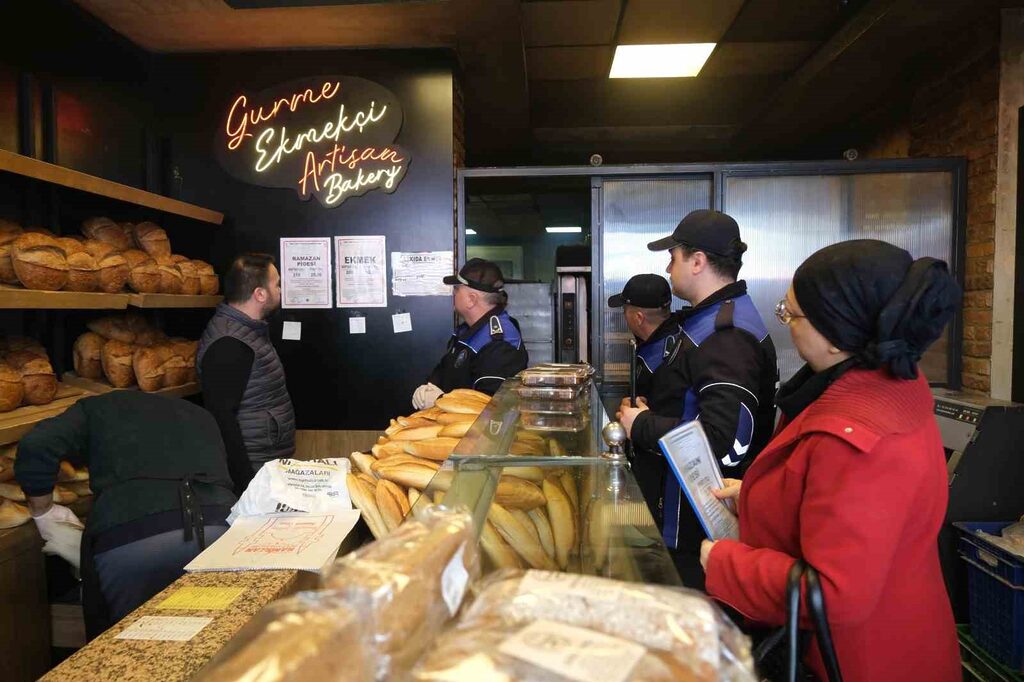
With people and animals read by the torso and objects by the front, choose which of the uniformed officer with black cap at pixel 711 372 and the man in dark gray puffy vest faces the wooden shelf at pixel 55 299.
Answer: the uniformed officer with black cap

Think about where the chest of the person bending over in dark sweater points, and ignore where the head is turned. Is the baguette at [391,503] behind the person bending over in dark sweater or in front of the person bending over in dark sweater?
behind

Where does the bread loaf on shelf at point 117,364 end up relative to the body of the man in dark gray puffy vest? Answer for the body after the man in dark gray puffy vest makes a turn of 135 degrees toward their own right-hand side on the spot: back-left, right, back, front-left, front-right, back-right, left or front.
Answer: right

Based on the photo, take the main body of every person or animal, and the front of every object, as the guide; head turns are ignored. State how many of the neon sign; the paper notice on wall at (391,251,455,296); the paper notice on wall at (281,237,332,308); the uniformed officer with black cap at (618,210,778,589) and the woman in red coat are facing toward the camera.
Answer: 3

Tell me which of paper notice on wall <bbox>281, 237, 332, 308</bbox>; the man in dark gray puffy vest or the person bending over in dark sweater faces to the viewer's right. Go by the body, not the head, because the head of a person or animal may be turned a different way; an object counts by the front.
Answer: the man in dark gray puffy vest

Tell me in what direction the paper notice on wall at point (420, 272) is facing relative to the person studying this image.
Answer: facing the viewer

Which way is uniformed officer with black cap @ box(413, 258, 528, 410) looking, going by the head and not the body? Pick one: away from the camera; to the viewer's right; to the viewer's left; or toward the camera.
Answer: to the viewer's left

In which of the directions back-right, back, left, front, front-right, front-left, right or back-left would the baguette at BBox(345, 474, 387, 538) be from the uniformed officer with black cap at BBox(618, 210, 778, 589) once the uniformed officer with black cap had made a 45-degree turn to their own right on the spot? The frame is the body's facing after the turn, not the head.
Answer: left

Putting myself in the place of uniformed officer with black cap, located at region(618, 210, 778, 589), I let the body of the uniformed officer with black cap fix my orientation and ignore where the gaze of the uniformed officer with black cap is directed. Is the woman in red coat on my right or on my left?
on my left

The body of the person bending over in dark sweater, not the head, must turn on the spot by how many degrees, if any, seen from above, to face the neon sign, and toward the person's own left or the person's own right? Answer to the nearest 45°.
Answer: approximately 90° to the person's own right

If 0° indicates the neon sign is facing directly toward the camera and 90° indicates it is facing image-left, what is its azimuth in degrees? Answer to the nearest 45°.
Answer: approximately 0°

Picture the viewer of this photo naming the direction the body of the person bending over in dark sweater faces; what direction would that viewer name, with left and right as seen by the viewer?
facing away from the viewer and to the left of the viewer

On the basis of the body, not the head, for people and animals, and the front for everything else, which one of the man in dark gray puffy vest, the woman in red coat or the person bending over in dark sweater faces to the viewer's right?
the man in dark gray puffy vest

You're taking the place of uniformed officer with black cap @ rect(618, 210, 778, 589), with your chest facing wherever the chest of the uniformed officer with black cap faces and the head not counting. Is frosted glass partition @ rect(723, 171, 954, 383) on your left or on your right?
on your right

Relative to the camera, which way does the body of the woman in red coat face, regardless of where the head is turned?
to the viewer's left
